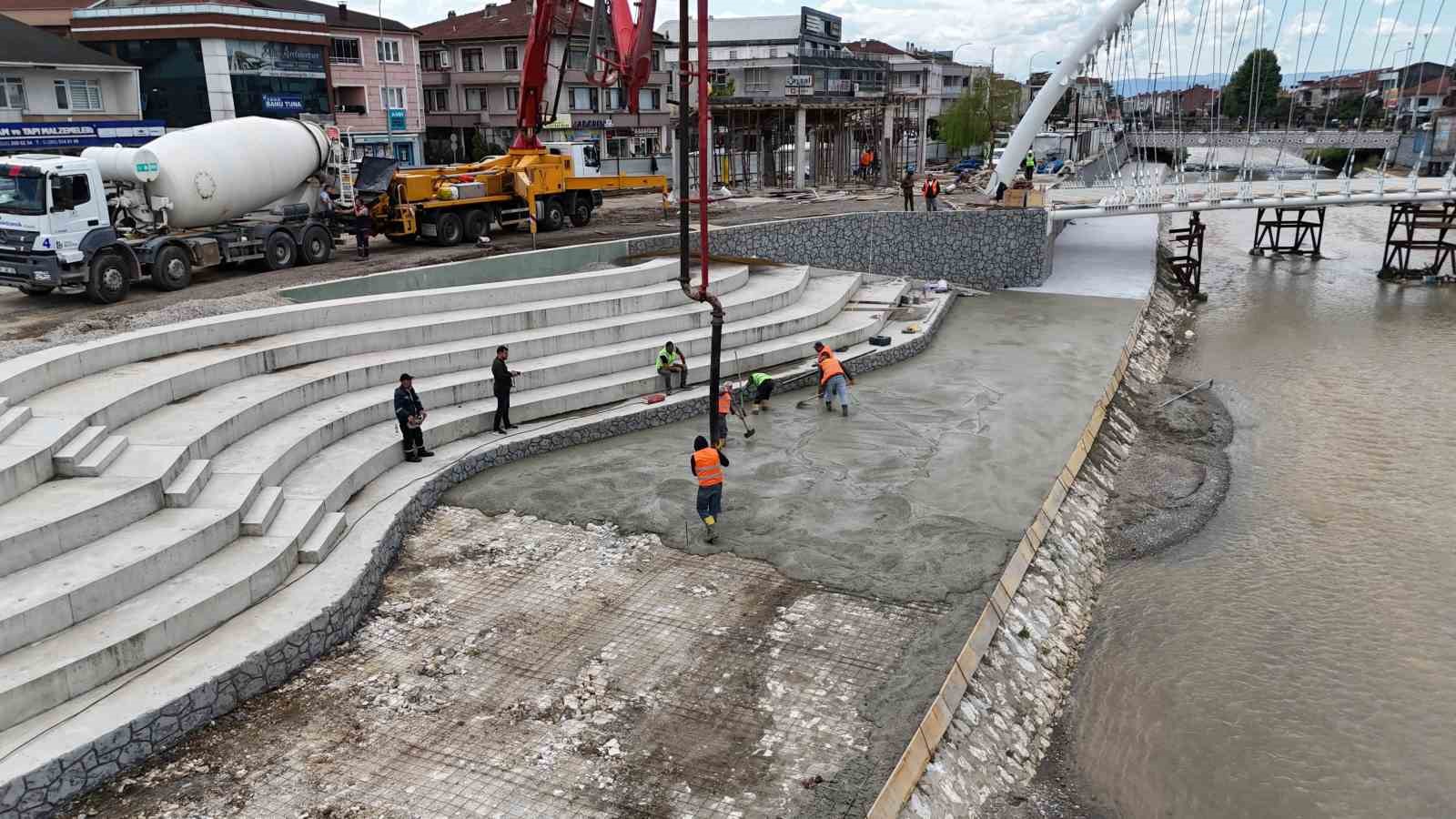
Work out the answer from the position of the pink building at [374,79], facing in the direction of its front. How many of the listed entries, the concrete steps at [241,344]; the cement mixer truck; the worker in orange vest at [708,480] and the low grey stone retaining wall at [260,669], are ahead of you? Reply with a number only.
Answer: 4

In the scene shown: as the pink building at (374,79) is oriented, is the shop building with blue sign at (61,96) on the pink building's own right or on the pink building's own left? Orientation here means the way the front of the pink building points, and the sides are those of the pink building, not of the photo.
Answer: on the pink building's own right

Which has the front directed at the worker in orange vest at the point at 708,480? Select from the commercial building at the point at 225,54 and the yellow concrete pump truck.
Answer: the commercial building

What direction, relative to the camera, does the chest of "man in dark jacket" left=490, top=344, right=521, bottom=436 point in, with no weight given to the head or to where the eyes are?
to the viewer's right

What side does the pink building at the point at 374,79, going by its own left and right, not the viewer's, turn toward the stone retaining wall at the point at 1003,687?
front

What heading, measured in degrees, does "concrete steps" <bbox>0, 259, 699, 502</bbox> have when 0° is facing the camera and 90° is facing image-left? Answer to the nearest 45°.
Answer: approximately 315°

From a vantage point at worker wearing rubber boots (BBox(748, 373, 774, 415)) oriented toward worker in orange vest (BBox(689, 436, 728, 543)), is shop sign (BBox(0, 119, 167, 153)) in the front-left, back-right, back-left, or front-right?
back-right

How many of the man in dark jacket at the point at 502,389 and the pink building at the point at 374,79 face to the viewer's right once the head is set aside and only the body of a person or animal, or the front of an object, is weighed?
1

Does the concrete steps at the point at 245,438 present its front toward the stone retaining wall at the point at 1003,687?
yes

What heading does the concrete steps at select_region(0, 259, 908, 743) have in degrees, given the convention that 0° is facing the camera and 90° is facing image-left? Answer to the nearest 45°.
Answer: approximately 315°

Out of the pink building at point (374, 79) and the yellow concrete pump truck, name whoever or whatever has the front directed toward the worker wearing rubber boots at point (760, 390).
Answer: the pink building

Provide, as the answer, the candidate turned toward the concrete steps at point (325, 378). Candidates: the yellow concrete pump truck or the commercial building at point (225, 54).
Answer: the commercial building

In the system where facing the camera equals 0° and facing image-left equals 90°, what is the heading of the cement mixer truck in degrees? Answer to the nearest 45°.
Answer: approximately 45°

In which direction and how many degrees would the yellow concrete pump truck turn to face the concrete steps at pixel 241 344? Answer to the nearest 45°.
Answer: approximately 135° to its right

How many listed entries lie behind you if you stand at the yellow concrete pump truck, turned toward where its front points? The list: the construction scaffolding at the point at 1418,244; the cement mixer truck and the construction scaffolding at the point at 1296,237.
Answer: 1

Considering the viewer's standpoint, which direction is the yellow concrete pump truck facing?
facing away from the viewer and to the right of the viewer
